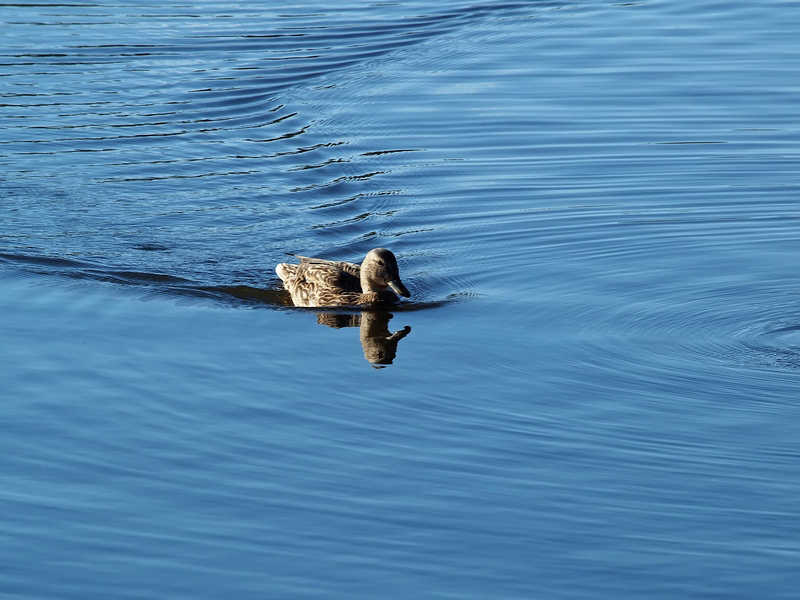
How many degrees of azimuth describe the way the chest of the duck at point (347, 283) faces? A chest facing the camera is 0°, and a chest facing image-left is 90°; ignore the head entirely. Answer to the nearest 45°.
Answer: approximately 315°
